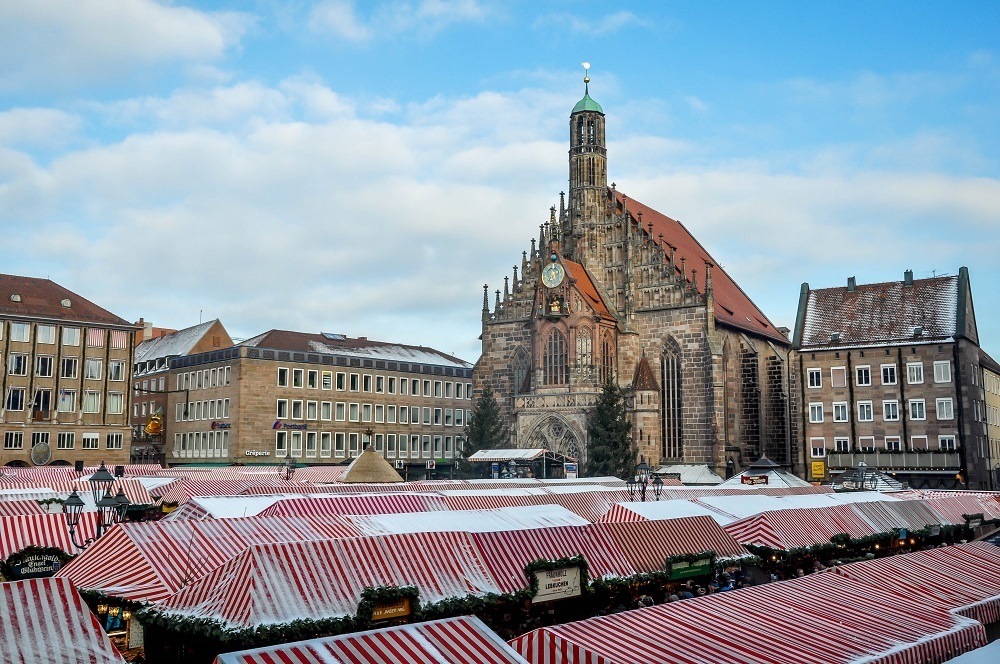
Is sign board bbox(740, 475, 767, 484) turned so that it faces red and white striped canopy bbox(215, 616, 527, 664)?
yes

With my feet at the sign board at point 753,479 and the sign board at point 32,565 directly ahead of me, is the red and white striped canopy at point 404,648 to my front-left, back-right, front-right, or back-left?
front-left

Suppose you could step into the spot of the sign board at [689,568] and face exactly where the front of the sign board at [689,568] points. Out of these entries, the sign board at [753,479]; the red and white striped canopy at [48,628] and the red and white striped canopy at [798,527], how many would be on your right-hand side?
1

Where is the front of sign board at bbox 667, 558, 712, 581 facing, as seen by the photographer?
facing the viewer and to the right of the viewer

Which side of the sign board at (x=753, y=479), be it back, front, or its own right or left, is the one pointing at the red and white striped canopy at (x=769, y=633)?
front

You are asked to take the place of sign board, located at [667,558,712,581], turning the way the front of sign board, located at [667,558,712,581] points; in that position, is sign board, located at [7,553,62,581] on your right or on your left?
on your right

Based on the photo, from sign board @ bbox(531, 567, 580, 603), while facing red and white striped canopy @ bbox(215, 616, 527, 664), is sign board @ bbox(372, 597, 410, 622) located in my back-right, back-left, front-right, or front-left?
front-right

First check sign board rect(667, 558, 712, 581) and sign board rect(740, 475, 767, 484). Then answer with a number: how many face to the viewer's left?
0

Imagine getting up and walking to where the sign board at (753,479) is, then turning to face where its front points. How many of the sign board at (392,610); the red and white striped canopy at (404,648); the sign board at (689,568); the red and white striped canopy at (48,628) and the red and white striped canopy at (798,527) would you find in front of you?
5

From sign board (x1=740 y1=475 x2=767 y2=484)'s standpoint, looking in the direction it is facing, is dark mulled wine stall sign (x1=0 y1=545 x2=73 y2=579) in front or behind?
in front

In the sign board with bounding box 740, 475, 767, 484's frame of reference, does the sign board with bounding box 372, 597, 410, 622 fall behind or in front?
in front

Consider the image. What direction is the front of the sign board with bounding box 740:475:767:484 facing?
toward the camera

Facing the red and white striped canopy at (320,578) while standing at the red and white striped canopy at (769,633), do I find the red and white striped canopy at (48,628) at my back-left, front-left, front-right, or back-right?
front-left

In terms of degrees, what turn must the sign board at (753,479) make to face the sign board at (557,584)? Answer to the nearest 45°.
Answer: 0° — it already faces it

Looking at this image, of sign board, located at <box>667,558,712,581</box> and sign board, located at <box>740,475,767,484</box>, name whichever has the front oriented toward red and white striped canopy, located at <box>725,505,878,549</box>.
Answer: sign board, located at <box>740,475,767,484</box>

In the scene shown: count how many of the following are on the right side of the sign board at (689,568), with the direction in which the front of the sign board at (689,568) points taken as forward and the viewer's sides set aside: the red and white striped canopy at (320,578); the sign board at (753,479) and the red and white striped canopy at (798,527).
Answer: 1

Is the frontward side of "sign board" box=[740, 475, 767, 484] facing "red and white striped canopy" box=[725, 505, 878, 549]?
yes
